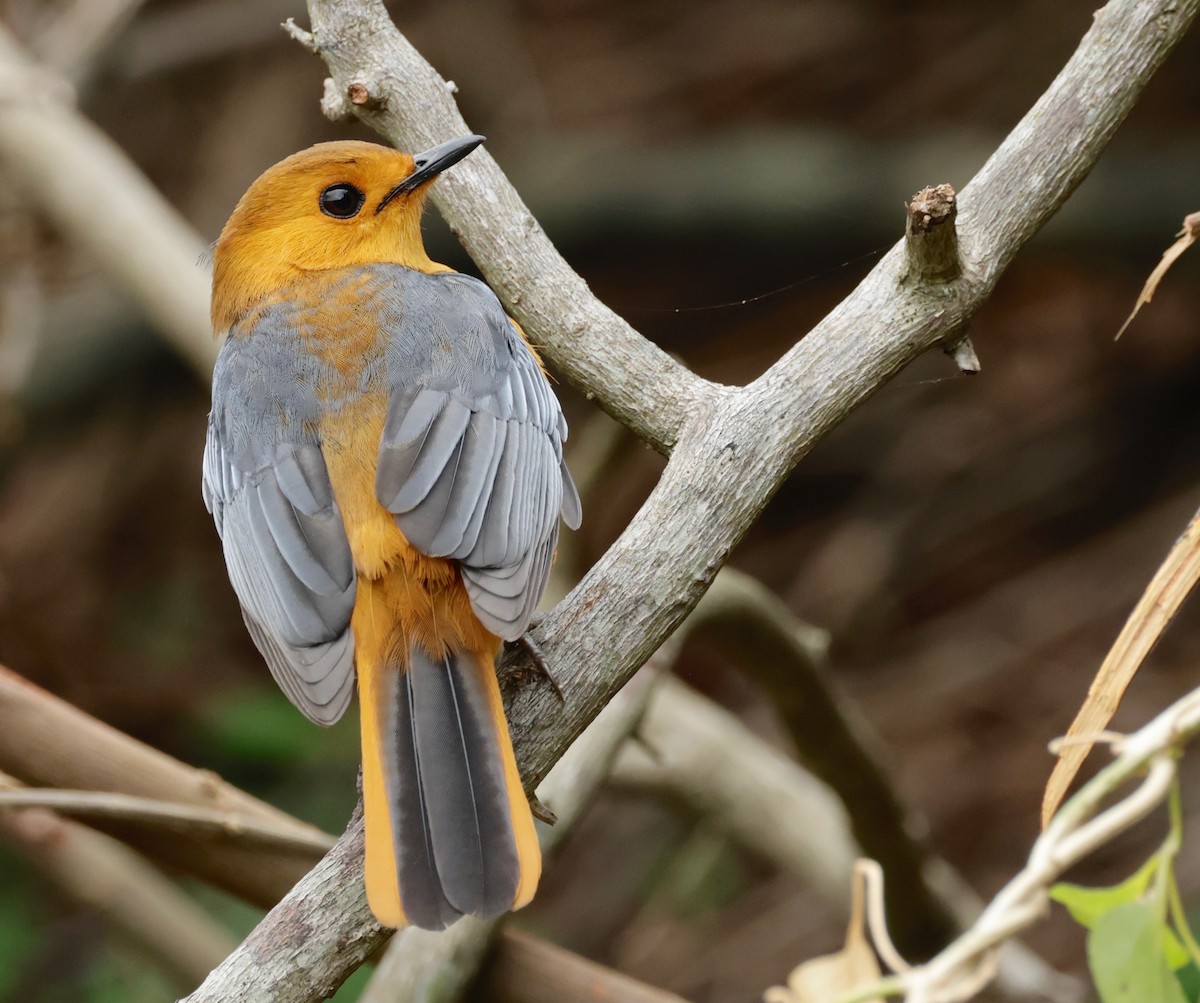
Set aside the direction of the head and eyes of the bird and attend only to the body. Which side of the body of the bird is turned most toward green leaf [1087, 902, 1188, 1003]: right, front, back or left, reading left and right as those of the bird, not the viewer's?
right

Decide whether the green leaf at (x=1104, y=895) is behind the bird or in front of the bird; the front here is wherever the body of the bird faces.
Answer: behind

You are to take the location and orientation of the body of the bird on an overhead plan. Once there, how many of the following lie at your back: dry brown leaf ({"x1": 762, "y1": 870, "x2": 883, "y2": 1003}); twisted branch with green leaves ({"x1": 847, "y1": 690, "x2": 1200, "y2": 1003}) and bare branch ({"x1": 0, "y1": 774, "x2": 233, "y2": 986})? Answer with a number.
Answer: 2

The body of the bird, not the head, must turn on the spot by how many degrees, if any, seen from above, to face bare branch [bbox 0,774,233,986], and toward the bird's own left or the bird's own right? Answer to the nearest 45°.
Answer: approximately 45° to the bird's own left

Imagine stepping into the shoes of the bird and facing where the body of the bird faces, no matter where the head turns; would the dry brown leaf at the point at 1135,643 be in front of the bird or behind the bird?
behind

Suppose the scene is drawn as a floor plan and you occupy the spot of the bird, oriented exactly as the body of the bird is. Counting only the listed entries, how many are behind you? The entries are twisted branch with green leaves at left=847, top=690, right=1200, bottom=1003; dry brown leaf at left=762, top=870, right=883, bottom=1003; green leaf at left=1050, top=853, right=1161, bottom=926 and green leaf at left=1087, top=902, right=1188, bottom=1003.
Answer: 4

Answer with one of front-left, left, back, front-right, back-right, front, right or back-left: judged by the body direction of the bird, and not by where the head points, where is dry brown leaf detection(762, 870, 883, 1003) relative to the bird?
back

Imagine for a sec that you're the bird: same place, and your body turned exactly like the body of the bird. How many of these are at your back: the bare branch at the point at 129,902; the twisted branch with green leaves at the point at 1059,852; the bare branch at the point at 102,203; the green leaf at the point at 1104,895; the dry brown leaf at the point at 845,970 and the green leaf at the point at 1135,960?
4

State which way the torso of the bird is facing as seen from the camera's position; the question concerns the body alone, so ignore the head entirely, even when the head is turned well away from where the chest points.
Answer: away from the camera

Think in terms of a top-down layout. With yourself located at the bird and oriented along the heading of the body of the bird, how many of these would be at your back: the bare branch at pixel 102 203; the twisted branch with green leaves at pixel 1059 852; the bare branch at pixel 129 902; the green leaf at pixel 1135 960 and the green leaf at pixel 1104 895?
3
